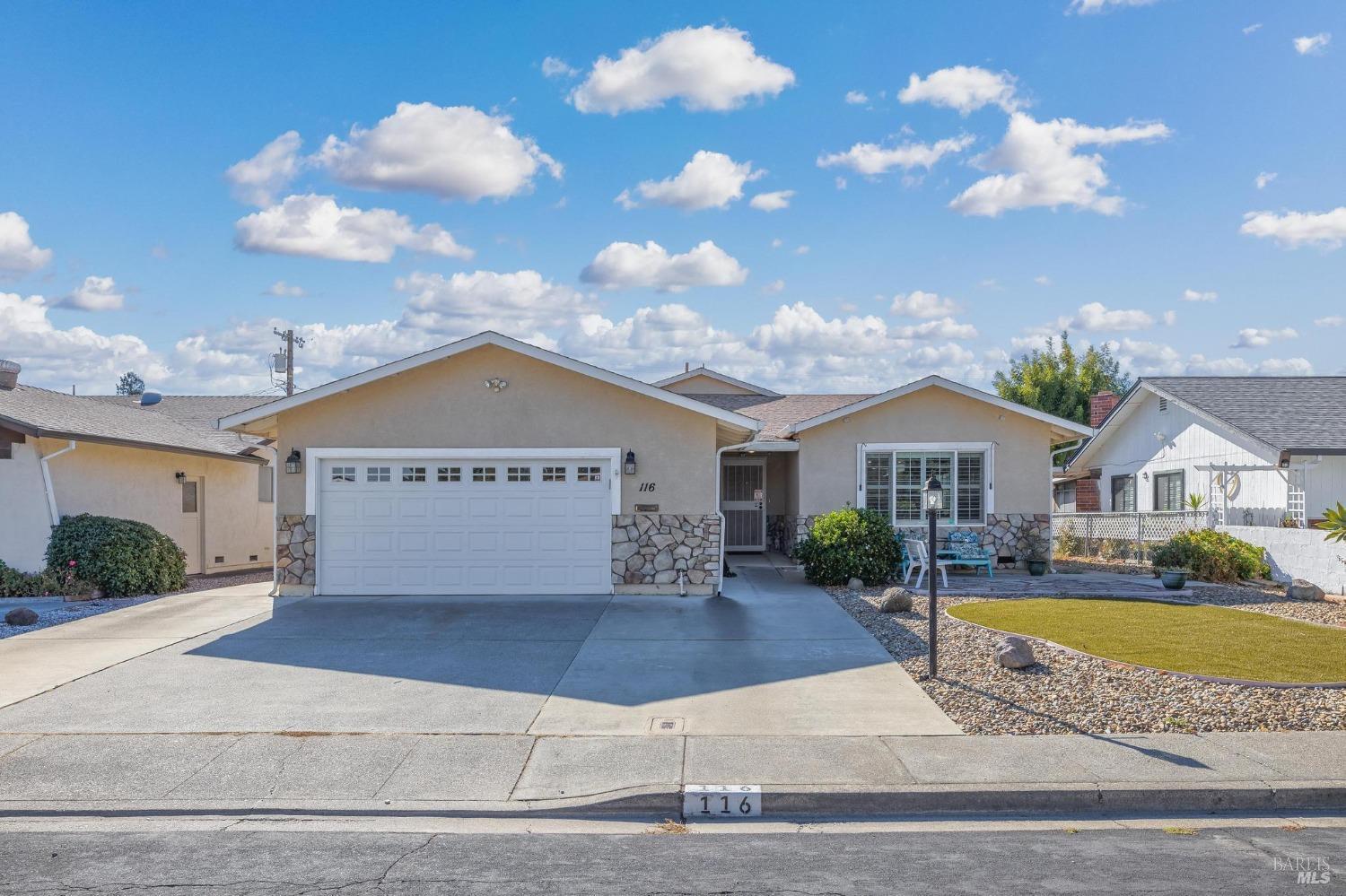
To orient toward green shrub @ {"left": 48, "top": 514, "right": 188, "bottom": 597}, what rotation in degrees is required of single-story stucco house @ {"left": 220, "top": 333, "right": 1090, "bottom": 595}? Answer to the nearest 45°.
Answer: approximately 90° to its right

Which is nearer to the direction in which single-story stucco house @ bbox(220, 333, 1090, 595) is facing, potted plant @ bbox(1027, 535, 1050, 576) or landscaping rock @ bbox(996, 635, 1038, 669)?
the landscaping rock

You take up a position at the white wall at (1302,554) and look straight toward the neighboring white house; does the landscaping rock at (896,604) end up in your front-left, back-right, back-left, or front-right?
back-left

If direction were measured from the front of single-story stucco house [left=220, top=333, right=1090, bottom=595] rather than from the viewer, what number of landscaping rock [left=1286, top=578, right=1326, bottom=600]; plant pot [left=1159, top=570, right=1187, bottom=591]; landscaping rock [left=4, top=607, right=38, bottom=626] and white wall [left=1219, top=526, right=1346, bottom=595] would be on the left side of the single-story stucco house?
3

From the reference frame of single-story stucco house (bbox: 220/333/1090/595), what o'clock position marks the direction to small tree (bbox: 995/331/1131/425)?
The small tree is roughly at 7 o'clock from the single-story stucco house.

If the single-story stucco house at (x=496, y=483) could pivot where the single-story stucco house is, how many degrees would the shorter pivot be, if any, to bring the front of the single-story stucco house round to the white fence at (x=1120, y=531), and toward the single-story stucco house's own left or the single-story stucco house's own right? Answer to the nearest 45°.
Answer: approximately 135° to the single-story stucco house's own left

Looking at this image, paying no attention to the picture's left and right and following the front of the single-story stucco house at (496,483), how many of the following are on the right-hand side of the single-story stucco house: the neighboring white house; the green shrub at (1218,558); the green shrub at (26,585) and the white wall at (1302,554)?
1

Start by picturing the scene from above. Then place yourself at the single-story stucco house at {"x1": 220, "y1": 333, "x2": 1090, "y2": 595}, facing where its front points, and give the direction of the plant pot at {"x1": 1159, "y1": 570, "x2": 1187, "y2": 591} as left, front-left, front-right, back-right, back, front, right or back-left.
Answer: left

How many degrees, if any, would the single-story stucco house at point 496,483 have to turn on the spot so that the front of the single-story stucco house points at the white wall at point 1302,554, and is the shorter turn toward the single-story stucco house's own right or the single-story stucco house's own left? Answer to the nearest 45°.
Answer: approximately 90° to the single-story stucco house's own left

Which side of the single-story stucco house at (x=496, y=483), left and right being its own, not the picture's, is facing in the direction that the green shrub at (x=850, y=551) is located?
left

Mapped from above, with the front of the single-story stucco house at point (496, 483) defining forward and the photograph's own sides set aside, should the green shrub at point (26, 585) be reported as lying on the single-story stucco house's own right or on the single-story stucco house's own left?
on the single-story stucco house's own right

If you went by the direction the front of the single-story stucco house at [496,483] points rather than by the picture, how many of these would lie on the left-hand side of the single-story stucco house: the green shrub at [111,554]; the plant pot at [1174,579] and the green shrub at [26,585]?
1

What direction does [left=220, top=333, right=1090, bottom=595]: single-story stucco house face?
toward the camera
